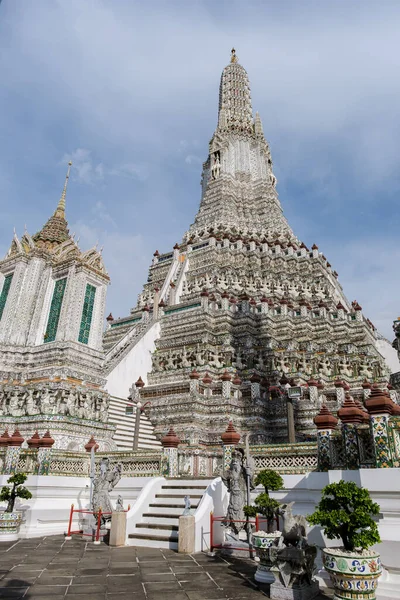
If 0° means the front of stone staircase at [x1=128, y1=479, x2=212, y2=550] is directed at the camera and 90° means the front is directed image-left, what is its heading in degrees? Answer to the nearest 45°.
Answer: approximately 45°

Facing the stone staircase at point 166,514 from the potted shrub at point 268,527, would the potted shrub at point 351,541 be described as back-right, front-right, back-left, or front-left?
back-left

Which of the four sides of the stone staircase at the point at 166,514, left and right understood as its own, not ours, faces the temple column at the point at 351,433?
left

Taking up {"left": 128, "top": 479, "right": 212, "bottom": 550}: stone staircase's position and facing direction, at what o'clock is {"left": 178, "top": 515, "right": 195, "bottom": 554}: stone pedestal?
The stone pedestal is roughly at 10 o'clock from the stone staircase.

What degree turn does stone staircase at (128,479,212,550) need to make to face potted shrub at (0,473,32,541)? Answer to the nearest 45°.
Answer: approximately 45° to its right

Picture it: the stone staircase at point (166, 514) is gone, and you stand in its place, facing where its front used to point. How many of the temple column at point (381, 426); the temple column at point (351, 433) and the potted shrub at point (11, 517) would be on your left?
2

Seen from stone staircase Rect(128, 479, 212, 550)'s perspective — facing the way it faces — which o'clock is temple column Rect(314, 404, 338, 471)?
The temple column is roughly at 9 o'clock from the stone staircase.

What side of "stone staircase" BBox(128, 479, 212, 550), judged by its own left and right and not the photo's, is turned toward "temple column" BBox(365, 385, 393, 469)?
left

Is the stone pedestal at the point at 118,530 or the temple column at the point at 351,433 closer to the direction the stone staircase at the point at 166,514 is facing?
the stone pedestal

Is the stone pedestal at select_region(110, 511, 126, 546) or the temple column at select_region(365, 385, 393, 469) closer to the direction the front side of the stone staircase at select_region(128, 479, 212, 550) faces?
the stone pedestal
